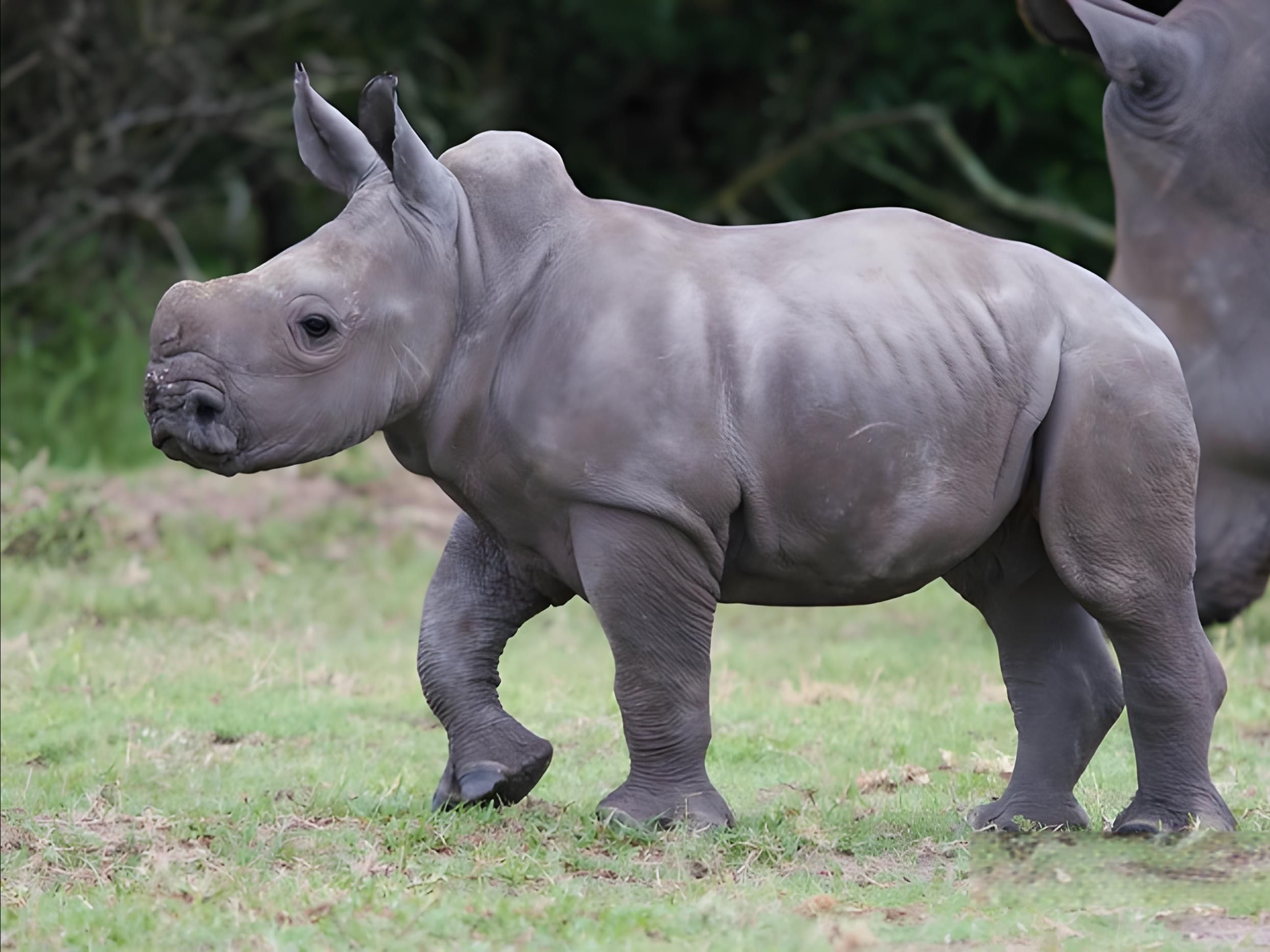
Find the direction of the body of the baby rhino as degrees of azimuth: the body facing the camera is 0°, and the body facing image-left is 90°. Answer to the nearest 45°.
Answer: approximately 90°

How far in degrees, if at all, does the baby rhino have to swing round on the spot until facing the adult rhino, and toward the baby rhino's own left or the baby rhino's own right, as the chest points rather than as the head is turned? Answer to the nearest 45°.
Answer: approximately 135° to the baby rhino's own right
